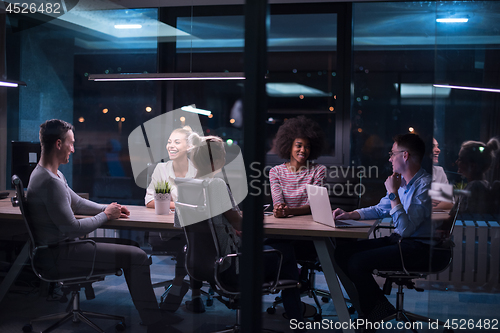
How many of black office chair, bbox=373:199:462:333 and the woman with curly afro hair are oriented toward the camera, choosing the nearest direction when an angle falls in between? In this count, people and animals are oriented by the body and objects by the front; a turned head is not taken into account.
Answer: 1

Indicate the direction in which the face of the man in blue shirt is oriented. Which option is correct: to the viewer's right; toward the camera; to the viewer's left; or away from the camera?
to the viewer's left

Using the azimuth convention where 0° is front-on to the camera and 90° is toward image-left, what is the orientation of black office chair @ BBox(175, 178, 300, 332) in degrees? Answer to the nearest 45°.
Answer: approximately 225°

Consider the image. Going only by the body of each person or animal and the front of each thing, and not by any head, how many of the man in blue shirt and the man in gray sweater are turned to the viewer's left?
1

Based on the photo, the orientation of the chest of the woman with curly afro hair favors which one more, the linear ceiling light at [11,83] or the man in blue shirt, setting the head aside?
the man in blue shirt

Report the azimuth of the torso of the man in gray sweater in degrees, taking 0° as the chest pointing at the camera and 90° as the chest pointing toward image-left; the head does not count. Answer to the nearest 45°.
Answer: approximately 270°

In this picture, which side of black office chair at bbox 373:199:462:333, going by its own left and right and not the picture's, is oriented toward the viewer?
left

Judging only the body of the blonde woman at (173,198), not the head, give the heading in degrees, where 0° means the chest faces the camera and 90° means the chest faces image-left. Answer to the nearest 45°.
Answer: approximately 45°

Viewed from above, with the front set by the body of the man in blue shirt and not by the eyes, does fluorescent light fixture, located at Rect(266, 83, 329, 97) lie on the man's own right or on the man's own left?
on the man's own right

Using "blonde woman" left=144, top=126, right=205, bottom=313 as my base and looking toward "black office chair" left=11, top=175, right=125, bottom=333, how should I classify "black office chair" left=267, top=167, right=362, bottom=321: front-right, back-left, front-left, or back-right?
back-left

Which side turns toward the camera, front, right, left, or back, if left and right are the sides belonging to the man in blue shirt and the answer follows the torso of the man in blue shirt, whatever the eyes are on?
left

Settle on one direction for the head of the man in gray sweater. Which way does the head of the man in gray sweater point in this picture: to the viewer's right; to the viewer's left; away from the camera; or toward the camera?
to the viewer's right
